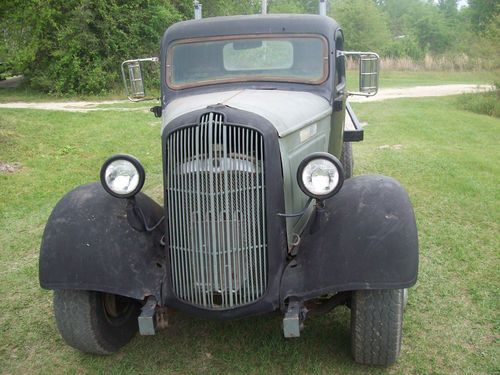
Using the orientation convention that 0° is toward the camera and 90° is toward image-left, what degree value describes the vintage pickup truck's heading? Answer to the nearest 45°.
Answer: approximately 0°

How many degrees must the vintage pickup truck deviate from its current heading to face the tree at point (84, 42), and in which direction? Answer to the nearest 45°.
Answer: approximately 180°

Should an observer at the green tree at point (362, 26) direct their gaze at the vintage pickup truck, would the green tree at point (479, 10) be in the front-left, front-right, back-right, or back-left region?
back-left

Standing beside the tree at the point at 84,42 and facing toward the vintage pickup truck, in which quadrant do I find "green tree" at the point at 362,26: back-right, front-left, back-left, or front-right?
back-left

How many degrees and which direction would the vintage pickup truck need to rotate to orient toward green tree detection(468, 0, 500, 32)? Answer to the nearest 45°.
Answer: approximately 135° to its left

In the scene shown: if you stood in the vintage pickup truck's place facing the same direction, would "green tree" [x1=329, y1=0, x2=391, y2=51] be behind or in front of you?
behind
